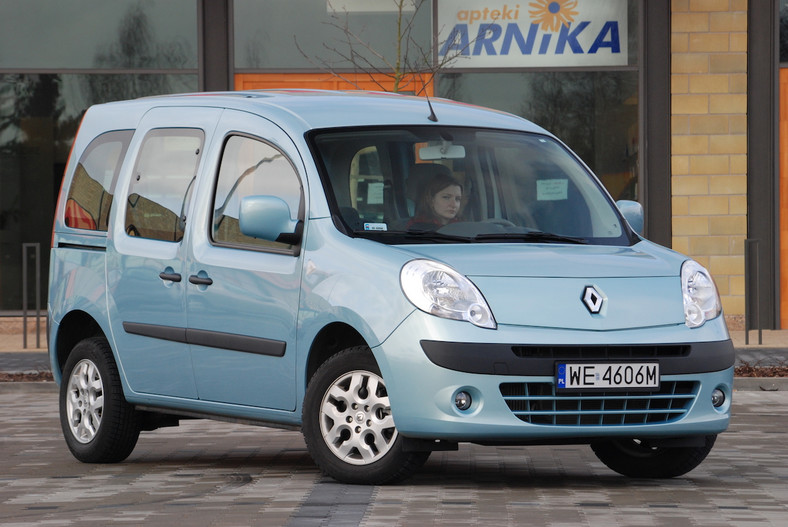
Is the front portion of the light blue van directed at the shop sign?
no

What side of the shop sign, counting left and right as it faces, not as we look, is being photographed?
front

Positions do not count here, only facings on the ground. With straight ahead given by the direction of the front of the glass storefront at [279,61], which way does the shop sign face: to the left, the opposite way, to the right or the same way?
the same way

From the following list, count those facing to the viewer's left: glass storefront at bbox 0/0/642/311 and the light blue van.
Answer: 0

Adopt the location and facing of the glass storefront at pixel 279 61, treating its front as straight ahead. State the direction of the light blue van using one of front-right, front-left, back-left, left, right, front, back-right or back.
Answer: front

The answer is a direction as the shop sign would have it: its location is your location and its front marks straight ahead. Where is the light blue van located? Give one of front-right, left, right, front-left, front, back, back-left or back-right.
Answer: front

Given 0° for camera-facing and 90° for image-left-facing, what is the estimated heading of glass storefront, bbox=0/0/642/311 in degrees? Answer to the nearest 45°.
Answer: approximately 0°

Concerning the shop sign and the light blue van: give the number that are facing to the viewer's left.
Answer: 0

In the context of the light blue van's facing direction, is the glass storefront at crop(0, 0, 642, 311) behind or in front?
behind

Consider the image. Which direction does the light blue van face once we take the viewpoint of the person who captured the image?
facing the viewer and to the right of the viewer
